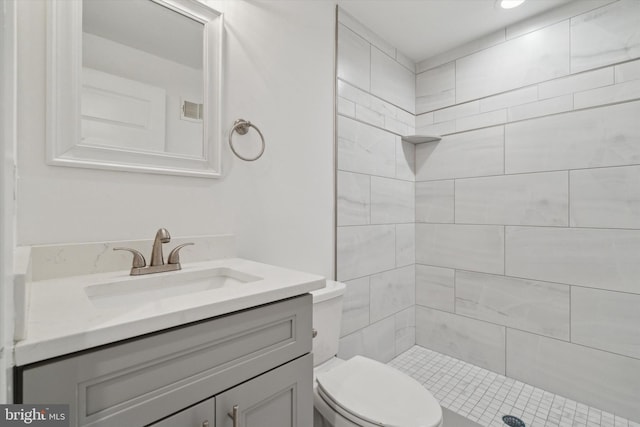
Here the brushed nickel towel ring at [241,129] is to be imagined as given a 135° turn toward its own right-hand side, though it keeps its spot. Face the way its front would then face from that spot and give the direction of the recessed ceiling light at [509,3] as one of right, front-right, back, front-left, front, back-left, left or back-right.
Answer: back

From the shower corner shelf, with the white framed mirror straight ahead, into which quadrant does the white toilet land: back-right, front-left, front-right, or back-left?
front-left

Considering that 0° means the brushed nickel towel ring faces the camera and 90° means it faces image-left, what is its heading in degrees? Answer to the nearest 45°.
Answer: approximately 315°

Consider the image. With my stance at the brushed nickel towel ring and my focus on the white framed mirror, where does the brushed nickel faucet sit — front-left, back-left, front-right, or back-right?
front-left
